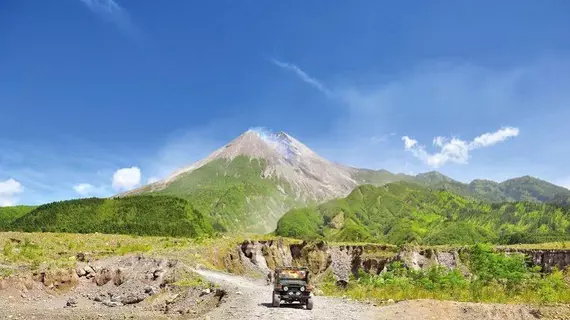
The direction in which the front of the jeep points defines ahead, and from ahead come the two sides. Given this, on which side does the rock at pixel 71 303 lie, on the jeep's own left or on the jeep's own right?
on the jeep's own right

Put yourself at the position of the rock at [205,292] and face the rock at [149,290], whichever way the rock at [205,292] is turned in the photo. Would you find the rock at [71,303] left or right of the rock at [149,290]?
left

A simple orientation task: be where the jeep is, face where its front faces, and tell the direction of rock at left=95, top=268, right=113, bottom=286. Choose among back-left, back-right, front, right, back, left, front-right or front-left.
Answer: back-right

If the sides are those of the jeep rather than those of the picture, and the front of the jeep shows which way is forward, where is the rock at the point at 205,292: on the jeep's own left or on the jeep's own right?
on the jeep's own right

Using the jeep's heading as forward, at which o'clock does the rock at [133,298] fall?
The rock is roughly at 4 o'clock from the jeep.

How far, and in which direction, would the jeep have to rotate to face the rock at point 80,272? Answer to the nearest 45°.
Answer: approximately 135° to its right

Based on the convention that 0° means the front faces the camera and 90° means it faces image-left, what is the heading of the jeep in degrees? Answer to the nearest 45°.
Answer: approximately 0°

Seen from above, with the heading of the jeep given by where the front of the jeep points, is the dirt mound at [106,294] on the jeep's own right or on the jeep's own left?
on the jeep's own right

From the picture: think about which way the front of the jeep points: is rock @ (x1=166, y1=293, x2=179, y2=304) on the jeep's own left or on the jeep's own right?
on the jeep's own right

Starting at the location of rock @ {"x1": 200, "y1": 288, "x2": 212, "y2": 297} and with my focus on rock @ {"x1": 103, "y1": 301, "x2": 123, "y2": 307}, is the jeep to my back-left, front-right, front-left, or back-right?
back-left
